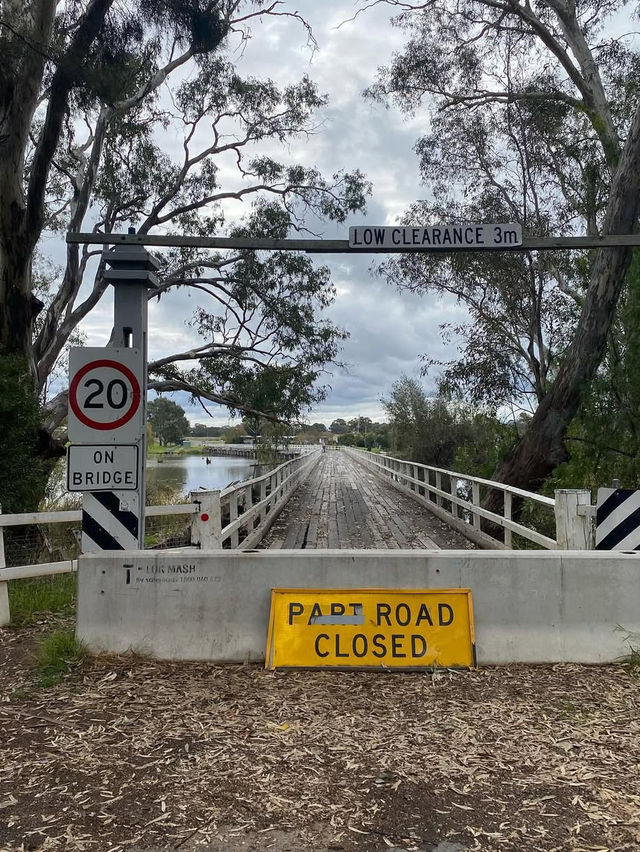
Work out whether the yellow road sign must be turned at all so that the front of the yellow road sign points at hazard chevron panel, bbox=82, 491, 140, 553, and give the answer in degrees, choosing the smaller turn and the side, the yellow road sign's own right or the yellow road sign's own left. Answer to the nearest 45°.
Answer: approximately 90° to the yellow road sign's own right

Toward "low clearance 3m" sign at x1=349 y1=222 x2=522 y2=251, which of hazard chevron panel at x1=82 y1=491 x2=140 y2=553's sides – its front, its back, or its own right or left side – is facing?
left

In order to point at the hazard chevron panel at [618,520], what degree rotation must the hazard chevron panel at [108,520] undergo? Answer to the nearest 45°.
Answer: approximately 90° to its left

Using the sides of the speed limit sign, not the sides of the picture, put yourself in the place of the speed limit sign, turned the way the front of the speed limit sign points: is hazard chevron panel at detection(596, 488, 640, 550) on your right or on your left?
on your left

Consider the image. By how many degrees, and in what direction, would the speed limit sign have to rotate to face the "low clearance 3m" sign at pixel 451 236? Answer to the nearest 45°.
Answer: approximately 90° to its left

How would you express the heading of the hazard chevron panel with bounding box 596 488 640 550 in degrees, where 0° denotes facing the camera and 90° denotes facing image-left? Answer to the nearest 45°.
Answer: approximately 0°

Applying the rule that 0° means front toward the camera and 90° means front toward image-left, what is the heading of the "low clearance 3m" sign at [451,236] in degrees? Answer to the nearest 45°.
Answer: approximately 0°

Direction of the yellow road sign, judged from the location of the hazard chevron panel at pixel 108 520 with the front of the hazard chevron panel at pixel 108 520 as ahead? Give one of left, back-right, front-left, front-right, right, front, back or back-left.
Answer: front-left
